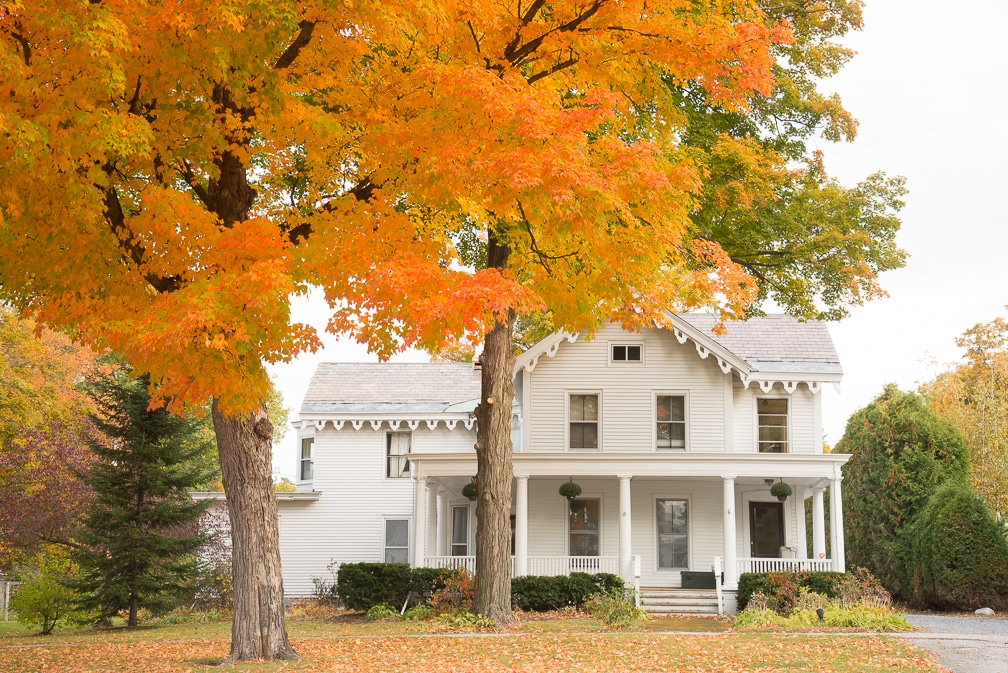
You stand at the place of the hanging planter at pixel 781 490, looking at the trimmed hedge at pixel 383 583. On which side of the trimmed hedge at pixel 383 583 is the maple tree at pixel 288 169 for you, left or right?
left

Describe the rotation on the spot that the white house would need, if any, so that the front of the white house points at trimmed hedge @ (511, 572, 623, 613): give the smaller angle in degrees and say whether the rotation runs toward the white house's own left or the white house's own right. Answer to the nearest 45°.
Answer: approximately 45° to the white house's own right

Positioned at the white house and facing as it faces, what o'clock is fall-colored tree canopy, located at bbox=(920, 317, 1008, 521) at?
The fall-colored tree canopy is roughly at 8 o'clock from the white house.

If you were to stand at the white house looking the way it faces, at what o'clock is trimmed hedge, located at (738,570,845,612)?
The trimmed hedge is roughly at 11 o'clock from the white house.

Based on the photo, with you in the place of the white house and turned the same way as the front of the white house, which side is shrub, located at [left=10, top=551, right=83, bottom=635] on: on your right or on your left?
on your right

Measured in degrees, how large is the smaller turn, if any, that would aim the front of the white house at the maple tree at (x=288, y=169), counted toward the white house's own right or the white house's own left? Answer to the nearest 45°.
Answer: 0° — it already faces it

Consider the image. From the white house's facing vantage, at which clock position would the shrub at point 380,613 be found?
The shrub is roughly at 2 o'clock from the white house.

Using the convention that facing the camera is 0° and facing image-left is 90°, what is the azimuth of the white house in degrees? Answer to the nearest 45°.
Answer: approximately 0°

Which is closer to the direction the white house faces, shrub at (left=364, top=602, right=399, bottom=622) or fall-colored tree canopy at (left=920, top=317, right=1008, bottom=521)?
the shrub

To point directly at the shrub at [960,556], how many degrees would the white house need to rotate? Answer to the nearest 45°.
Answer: approximately 90° to its left

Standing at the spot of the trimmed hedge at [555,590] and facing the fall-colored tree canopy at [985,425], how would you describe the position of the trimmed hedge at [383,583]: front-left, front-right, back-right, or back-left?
back-left

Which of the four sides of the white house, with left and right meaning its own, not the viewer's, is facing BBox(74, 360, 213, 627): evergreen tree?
right

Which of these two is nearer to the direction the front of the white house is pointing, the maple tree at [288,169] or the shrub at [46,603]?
the maple tree

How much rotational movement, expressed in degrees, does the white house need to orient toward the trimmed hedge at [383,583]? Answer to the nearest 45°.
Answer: approximately 90° to its right
